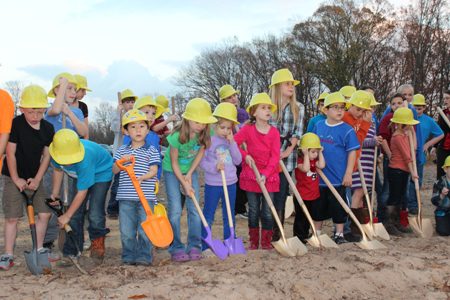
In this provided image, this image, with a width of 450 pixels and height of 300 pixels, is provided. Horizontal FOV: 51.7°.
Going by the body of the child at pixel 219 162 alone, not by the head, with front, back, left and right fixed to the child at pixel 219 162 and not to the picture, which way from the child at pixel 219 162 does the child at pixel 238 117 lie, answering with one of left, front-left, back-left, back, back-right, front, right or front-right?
back

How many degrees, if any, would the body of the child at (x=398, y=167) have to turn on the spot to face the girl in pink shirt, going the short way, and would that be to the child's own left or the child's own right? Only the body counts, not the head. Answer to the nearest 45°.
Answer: approximately 135° to the child's own right

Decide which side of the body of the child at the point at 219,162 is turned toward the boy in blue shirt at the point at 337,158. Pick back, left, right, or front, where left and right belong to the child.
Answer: left

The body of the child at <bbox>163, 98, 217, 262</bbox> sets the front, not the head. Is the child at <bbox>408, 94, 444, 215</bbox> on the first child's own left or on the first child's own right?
on the first child's own left

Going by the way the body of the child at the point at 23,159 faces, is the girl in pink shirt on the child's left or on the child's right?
on the child's left

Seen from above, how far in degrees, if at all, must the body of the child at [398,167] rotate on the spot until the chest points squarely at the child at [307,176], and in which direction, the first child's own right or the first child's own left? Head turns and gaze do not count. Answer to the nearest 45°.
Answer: approximately 135° to the first child's own right
